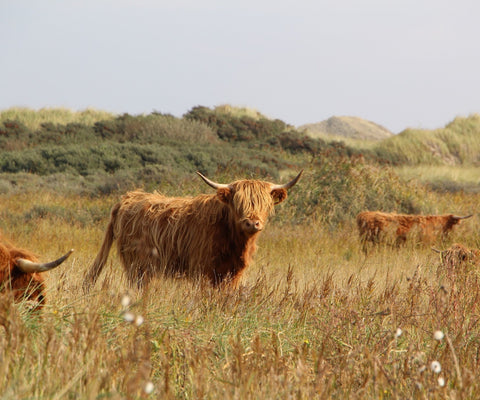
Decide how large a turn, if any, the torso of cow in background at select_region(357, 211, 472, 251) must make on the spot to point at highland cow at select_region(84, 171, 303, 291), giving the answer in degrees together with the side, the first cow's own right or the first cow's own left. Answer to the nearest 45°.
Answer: approximately 90° to the first cow's own right

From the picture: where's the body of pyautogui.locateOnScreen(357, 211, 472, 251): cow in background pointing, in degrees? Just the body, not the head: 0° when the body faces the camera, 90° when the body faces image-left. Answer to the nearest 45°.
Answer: approximately 270°

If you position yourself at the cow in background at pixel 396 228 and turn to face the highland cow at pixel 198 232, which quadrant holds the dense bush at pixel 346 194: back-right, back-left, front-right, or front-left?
back-right

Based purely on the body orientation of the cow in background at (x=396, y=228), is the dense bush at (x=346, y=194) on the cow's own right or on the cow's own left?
on the cow's own left
